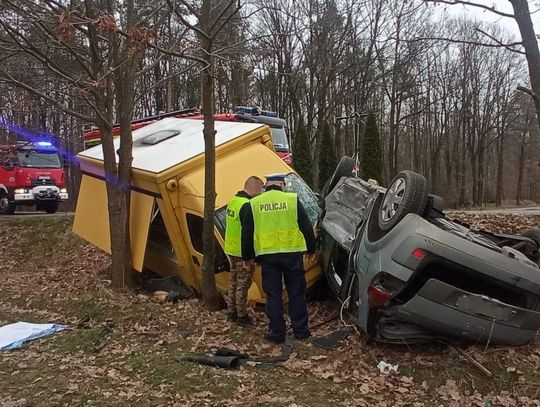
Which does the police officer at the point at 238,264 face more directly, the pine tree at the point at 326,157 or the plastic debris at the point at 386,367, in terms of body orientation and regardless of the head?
the pine tree

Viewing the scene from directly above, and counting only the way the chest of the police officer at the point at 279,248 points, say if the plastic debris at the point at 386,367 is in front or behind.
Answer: behind

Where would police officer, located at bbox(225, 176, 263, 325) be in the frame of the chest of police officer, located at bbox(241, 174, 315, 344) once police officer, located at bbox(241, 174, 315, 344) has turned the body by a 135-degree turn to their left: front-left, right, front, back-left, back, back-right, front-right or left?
right

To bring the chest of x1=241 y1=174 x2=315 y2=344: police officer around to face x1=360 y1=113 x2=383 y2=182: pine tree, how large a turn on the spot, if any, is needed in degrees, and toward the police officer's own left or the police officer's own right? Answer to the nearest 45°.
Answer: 0° — they already face it

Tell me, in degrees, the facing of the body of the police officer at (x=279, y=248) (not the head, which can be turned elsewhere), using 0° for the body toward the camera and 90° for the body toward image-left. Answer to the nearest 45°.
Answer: approximately 180°

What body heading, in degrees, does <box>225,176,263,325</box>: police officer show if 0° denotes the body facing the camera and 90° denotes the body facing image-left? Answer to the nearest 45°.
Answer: approximately 225°

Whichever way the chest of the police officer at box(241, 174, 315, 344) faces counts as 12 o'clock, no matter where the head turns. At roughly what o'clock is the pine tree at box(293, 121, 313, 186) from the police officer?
The pine tree is roughly at 12 o'clock from the police officer.

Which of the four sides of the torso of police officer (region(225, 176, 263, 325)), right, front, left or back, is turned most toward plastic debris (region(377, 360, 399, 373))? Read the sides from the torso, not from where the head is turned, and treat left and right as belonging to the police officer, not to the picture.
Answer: right

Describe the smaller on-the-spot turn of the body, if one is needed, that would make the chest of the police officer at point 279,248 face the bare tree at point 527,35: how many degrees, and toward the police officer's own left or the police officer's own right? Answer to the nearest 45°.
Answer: approximately 45° to the police officer's own right

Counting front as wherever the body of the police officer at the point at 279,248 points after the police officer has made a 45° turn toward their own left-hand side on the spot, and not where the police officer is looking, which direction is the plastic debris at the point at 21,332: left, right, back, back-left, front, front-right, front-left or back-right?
front-left

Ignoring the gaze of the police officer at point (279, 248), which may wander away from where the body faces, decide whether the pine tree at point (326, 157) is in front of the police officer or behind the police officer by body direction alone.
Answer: in front

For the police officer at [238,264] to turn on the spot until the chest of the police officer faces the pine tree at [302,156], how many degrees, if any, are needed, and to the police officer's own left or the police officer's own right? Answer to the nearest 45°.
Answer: approximately 45° to the police officer's own left

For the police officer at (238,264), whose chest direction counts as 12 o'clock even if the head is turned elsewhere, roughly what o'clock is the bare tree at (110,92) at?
The bare tree is roughly at 9 o'clock from the police officer.

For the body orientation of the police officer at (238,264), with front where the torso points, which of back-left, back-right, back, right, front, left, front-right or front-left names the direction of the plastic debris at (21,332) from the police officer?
back-left
